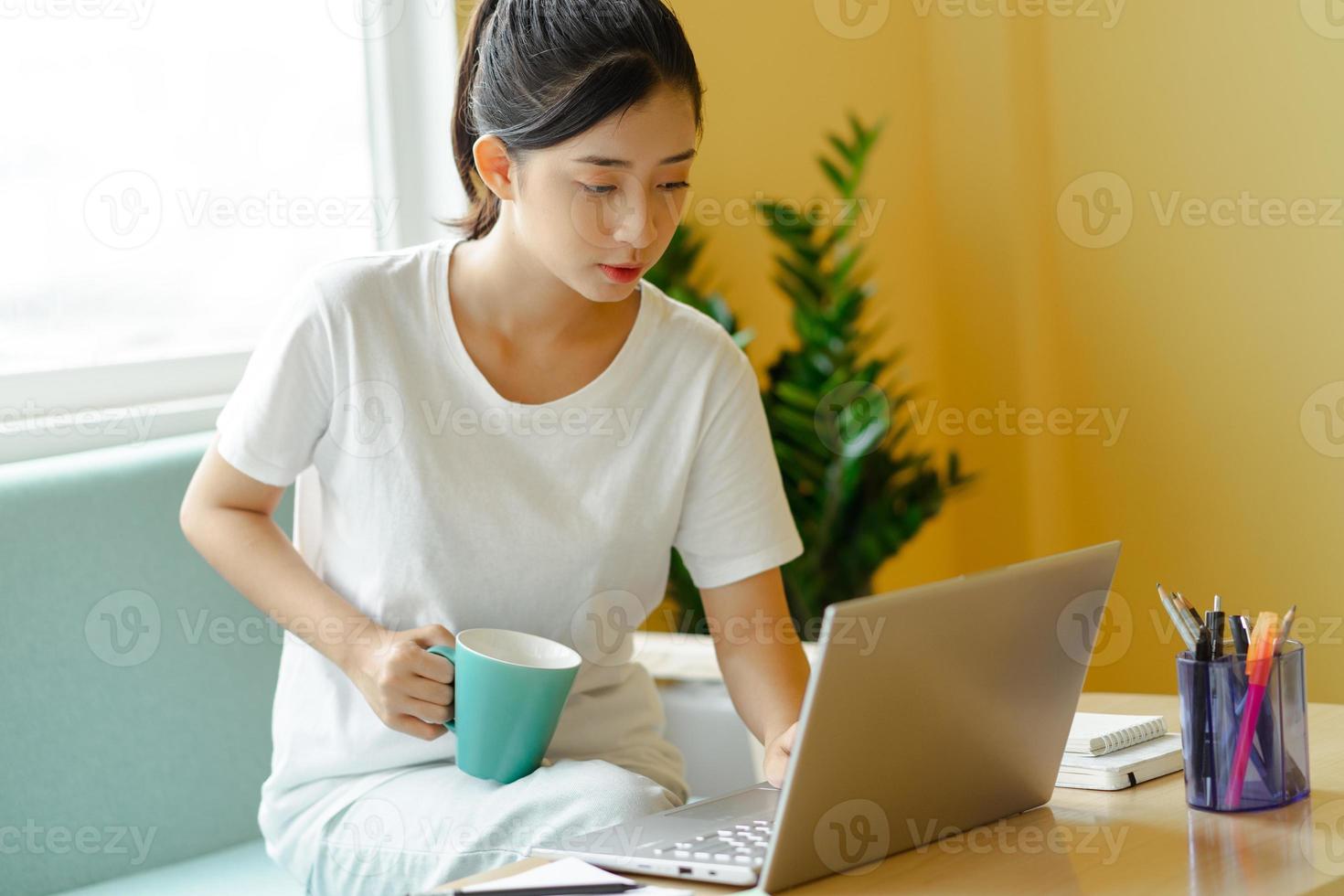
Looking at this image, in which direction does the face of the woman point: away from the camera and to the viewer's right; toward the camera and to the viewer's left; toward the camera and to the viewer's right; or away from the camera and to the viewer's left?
toward the camera and to the viewer's right

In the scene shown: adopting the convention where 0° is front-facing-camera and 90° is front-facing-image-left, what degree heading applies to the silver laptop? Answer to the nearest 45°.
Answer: approximately 135°

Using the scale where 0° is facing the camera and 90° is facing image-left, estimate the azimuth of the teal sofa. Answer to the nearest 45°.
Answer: approximately 315°

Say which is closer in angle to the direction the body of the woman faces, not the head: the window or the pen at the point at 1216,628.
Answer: the pen

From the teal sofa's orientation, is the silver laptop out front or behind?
out front

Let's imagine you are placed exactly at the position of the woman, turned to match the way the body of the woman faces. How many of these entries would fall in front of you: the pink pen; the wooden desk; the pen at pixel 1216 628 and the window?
3

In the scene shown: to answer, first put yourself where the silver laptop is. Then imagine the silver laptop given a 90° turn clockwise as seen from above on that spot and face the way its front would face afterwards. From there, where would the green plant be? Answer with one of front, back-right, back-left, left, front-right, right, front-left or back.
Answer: front-left

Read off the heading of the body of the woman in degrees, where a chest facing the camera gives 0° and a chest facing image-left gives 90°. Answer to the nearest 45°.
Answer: approximately 315°

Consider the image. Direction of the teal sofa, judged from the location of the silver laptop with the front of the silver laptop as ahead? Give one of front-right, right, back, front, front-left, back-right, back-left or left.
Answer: front

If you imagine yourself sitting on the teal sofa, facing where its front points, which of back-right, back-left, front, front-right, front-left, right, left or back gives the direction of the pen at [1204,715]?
front

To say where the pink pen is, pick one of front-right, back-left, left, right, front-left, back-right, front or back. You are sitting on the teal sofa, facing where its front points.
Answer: front

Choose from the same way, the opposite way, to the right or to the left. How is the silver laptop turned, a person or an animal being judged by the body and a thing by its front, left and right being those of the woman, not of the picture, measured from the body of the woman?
the opposite way

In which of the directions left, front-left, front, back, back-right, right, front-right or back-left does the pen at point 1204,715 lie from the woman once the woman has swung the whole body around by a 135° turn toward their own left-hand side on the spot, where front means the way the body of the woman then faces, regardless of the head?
back-right
